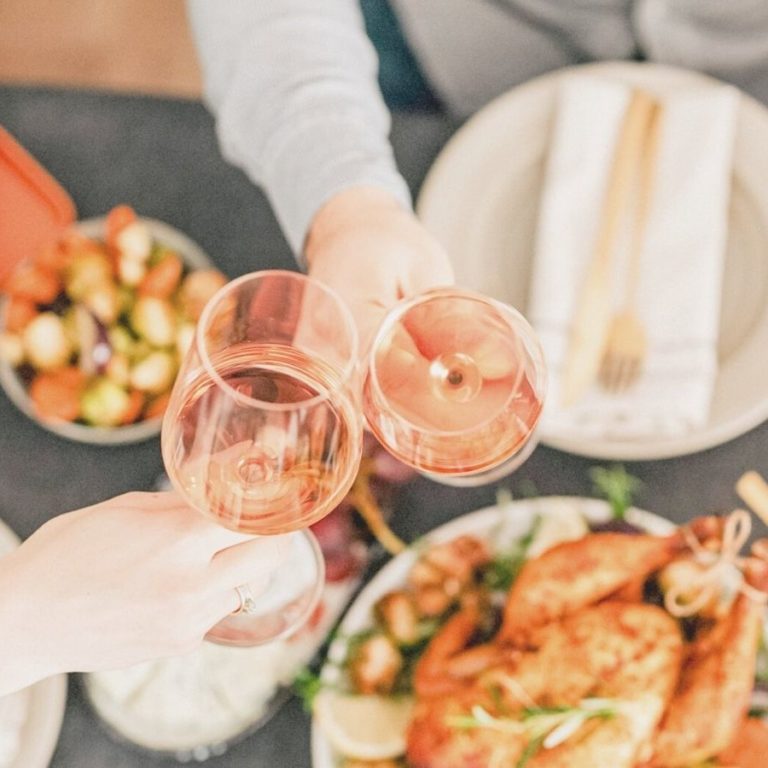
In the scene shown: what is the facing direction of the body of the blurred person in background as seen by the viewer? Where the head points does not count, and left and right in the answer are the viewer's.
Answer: facing the viewer

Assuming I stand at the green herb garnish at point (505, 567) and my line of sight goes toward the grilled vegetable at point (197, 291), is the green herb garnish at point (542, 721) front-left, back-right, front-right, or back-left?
back-left

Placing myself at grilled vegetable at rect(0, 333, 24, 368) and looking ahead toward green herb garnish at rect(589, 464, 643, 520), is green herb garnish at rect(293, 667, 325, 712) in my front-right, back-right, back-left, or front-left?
front-right
